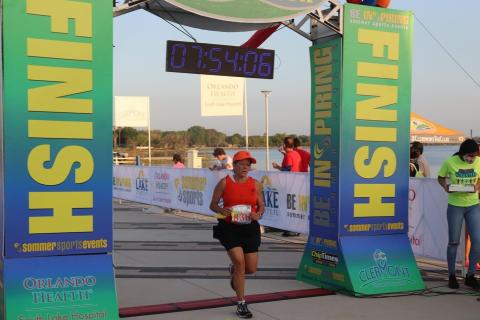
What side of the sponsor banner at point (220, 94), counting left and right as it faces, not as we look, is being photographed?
front

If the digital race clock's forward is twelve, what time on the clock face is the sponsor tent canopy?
The sponsor tent canopy is roughly at 7 o'clock from the digital race clock.

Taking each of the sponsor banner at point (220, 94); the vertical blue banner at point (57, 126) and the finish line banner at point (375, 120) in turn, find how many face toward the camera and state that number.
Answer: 3

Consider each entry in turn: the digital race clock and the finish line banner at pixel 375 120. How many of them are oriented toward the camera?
2

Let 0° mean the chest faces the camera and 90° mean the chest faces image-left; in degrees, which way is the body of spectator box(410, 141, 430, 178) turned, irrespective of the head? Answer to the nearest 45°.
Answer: approximately 45°

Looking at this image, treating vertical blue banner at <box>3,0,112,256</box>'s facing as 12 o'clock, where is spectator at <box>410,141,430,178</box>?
The spectator is roughly at 8 o'clock from the vertical blue banner.

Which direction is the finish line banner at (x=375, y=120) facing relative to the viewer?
toward the camera

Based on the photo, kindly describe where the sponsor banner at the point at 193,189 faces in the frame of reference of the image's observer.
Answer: facing the viewer

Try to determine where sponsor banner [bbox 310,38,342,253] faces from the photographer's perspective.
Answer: facing the viewer and to the left of the viewer
